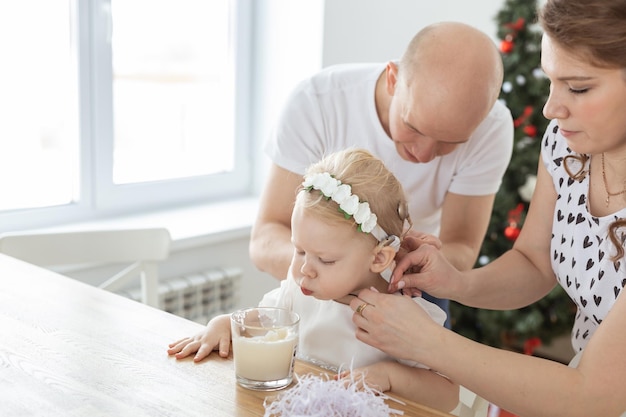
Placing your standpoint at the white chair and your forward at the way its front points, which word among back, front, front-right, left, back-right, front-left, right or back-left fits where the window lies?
back

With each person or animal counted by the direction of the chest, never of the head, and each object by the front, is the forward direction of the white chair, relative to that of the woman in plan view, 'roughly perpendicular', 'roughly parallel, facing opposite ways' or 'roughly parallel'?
roughly perpendicular

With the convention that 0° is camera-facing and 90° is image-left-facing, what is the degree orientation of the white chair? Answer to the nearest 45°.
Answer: approximately 0°

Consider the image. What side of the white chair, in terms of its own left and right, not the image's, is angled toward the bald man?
left

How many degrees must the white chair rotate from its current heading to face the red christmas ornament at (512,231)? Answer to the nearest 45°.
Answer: approximately 135° to its left

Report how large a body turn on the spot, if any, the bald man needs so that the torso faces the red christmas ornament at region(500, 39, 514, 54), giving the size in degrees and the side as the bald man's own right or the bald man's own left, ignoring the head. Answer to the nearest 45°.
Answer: approximately 180°

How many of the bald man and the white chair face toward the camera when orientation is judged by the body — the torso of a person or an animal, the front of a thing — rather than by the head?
2

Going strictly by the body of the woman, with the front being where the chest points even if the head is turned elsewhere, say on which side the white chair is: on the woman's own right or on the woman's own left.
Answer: on the woman's own right

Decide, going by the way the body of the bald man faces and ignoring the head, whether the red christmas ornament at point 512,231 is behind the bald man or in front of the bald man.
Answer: behind

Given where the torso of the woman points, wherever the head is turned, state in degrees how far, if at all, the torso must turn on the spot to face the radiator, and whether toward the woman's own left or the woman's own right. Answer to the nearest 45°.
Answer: approximately 90° to the woman's own right

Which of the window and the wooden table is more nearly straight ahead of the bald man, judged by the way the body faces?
the wooden table

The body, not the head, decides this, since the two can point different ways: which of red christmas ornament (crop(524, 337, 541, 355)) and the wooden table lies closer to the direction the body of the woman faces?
the wooden table

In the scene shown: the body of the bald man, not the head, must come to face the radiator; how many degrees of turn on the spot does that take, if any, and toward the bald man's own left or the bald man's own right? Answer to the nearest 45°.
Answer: approximately 135° to the bald man's own right

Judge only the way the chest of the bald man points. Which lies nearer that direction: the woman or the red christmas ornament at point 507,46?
the woman
